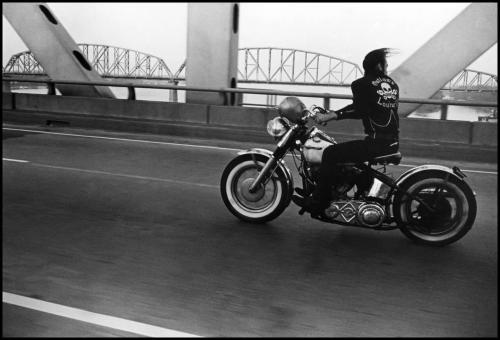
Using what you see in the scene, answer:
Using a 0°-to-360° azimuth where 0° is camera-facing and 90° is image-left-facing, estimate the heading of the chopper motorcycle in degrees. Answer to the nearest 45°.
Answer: approximately 90°
